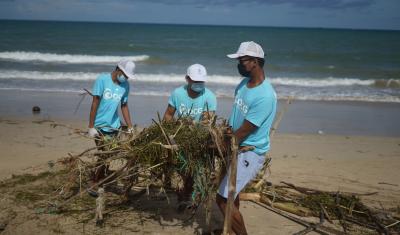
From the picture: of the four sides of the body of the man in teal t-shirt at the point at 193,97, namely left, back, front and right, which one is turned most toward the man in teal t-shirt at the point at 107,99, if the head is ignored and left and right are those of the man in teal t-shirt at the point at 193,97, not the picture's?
right

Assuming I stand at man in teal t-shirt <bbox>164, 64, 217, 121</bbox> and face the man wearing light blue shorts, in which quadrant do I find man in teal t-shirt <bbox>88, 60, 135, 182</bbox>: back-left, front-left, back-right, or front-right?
back-right

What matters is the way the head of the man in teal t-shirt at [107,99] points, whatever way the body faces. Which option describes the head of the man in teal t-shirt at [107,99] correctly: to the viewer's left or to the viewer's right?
to the viewer's right

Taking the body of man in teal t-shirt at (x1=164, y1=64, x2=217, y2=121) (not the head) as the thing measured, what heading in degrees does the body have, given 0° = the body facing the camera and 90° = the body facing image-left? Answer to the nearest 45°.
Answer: approximately 0°
